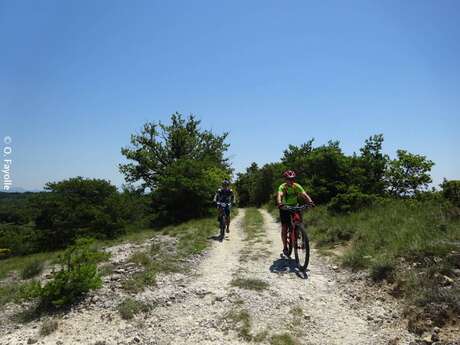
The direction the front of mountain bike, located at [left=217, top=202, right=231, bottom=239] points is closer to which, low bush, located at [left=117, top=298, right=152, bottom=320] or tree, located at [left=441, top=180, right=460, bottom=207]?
the low bush

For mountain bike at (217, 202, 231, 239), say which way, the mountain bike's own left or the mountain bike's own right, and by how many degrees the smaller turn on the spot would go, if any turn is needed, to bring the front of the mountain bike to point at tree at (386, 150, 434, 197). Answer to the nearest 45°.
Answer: approximately 135° to the mountain bike's own left

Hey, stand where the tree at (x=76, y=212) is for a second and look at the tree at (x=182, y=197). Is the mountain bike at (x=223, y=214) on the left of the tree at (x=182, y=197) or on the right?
right

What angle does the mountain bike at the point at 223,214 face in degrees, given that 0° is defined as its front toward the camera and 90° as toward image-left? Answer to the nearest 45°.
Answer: approximately 0°

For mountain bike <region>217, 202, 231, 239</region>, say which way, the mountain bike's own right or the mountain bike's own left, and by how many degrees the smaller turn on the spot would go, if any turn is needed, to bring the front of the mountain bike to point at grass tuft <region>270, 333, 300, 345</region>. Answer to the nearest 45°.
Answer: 0° — it already faces it

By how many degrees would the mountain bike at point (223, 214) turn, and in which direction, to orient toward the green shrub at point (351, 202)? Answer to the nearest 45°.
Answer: approximately 90° to its left

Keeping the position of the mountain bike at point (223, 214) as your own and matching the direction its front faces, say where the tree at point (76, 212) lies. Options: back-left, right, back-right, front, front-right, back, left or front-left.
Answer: back-right

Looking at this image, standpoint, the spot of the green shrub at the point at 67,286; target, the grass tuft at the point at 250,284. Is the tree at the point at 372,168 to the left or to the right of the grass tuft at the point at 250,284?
left

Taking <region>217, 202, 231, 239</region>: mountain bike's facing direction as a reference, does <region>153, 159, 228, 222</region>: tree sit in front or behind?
behind
